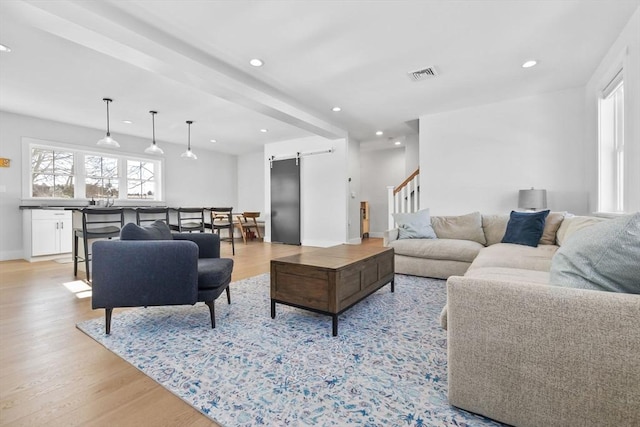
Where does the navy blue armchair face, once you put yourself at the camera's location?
facing to the right of the viewer

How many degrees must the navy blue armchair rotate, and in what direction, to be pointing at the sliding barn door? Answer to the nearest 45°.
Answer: approximately 45° to its left

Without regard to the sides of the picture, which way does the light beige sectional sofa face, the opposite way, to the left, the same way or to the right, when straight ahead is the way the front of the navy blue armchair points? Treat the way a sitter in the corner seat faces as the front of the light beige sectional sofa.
the opposite way

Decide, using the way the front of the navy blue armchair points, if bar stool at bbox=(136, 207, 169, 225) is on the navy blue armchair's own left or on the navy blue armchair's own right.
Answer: on the navy blue armchair's own left

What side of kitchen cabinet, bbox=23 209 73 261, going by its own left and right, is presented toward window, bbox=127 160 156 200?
left

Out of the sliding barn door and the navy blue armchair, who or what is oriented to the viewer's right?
the navy blue armchair

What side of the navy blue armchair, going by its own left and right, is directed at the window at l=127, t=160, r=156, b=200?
left
